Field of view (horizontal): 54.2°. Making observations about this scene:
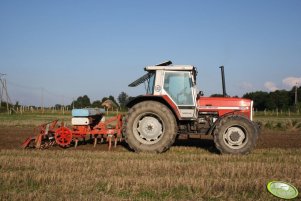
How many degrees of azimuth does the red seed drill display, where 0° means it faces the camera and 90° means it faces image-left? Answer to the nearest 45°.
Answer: approximately 270°

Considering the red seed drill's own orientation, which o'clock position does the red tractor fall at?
The red tractor is roughly at 1 o'clock from the red seed drill.

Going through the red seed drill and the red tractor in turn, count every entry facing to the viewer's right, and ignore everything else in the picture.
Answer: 2

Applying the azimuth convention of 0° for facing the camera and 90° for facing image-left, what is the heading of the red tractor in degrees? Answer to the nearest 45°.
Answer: approximately 270°

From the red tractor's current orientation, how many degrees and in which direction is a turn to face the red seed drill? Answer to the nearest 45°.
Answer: approximately 180°
